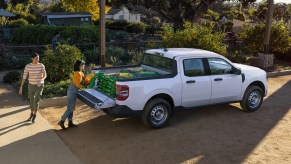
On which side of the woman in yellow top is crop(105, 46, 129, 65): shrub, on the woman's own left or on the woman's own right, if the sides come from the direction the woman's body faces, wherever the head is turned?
on the woman's own left

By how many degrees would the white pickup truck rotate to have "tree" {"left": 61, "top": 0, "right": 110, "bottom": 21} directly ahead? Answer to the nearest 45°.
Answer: approximately 45° to its left

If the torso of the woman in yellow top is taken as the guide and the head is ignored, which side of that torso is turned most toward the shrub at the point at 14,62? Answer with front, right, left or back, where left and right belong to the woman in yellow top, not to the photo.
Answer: left

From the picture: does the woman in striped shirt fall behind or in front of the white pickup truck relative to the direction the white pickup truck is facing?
behind

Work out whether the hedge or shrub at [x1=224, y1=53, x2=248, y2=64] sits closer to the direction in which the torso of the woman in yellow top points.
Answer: the shrub

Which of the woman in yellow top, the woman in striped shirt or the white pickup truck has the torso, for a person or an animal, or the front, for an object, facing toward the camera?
the woman in striped shirt

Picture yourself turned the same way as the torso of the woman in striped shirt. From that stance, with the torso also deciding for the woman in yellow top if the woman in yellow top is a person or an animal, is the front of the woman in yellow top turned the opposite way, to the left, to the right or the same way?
to the left

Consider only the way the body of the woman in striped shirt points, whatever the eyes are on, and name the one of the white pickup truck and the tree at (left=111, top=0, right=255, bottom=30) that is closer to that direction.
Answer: the white pickup truck

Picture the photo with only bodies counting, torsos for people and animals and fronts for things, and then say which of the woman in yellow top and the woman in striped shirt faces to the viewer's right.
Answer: the woman in yellow top

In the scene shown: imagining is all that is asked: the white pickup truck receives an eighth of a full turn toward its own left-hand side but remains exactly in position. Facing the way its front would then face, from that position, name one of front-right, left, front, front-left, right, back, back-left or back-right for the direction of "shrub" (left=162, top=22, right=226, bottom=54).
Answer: front

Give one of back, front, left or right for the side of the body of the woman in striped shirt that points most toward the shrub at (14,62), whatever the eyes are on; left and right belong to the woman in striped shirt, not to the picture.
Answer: back

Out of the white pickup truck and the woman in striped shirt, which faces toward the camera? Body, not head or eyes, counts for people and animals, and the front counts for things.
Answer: the woman in striped shirt

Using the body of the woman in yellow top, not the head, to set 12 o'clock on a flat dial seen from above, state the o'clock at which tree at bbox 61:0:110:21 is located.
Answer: The tree is roughly at 9 o'clock from the woman in yellow top.

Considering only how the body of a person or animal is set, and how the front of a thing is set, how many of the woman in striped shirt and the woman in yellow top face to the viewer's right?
1

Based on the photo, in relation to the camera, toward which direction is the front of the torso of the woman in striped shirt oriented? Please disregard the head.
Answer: toward the camera

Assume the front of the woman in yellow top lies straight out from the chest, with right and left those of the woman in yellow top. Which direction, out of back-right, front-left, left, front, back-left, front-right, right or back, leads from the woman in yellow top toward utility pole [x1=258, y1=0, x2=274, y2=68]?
front-left

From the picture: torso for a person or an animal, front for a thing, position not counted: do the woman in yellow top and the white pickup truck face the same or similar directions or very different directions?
same or similar directions

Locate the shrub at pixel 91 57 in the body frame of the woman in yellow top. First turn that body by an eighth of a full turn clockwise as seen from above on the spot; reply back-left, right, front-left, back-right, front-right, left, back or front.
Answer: back-left

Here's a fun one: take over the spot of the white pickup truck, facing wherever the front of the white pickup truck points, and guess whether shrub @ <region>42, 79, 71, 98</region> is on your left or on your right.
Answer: on your left

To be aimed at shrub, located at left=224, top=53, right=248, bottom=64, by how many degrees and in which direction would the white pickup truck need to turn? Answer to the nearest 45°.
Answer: approximately 45° to its left

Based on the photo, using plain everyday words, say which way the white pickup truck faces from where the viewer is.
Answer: facing away from the viewer and to the right of the viewer

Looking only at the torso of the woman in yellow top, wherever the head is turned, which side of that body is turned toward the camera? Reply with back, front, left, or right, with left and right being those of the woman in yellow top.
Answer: right
